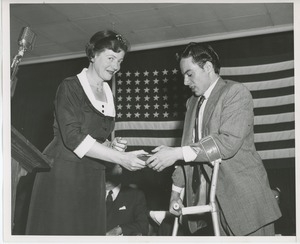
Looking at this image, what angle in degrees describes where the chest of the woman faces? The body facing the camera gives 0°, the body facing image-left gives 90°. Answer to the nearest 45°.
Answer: approximately 315°

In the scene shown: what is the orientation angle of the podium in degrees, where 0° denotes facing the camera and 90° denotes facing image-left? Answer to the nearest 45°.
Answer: approximately 90°

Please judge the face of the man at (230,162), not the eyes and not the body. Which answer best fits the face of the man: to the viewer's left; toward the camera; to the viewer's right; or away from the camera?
to the viewer's left

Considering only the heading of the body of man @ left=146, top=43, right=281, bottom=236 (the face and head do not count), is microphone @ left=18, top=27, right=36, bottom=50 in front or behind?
in front

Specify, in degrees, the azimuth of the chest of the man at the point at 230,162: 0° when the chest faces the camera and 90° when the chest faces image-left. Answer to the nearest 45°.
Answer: approximately 45°

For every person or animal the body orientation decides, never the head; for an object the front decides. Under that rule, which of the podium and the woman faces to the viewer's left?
the podium

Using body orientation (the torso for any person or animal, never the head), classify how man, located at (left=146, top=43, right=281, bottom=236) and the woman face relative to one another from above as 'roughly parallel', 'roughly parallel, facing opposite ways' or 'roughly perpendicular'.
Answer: roughly perpendicular

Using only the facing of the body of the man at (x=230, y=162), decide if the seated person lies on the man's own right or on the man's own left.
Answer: on the man's own right
